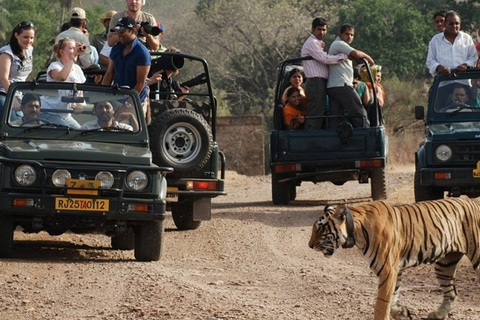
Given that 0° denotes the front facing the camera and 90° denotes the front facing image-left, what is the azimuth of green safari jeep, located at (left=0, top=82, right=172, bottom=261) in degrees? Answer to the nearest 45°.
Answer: approximately 0°

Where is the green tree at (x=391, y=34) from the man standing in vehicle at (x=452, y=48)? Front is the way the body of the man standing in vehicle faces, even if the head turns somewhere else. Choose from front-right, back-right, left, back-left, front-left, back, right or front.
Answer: back

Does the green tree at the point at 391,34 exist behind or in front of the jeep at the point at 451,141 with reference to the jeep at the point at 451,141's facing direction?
behind

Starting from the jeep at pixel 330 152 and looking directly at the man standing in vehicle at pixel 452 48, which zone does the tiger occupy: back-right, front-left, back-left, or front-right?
front-right

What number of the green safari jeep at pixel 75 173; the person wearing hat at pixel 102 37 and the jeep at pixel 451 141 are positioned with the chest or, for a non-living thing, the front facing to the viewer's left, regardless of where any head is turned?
0

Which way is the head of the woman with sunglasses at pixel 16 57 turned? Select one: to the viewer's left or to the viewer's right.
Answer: to the viewer's right

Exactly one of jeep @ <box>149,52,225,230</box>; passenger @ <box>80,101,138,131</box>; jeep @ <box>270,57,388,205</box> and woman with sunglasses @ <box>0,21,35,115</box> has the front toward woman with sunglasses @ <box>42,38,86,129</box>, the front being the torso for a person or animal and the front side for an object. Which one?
woman with sunglasses @ <box>0,21,35,115</box>

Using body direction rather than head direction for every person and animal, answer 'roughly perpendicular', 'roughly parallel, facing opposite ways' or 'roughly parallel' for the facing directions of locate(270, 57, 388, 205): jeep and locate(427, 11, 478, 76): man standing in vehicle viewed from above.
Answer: roughly parallel, facing opposite ways

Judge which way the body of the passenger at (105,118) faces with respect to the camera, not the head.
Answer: toward the camera

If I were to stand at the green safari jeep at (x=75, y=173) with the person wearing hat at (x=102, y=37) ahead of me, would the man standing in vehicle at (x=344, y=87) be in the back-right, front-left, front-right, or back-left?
front-right

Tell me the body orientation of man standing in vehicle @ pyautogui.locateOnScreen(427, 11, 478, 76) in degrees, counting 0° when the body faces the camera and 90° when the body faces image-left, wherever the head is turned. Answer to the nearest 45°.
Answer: approximately 0°
